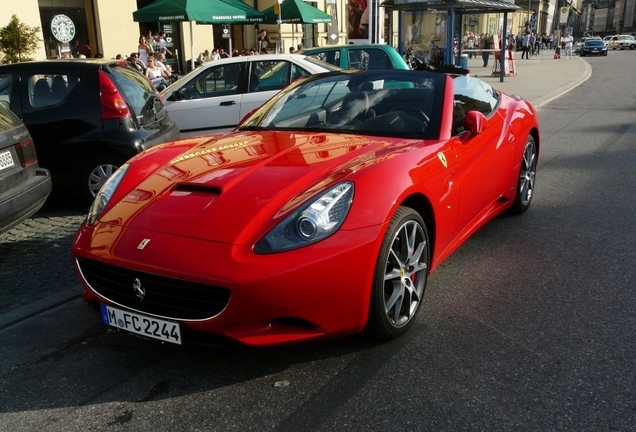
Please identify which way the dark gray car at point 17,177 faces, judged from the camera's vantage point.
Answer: facing away from the viewer and to the left of the viewer

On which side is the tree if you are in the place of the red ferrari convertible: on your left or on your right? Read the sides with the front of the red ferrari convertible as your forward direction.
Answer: on your right

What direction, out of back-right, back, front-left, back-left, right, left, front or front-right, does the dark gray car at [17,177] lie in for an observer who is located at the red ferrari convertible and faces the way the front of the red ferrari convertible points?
right

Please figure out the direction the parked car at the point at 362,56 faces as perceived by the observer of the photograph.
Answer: facing to the left of the viewer

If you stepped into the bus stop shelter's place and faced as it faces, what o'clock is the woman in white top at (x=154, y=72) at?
The woman in white top is roughly at 3 o'clock from the bus stop shelter.

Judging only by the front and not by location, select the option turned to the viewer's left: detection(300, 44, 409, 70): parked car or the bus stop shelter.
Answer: the parked car

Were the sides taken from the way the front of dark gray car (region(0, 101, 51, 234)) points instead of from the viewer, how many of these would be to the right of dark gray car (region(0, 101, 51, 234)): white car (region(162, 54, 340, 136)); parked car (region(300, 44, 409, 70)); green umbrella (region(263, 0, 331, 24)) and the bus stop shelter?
4

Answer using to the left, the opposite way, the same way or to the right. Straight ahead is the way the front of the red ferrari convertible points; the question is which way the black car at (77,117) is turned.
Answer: to the right
